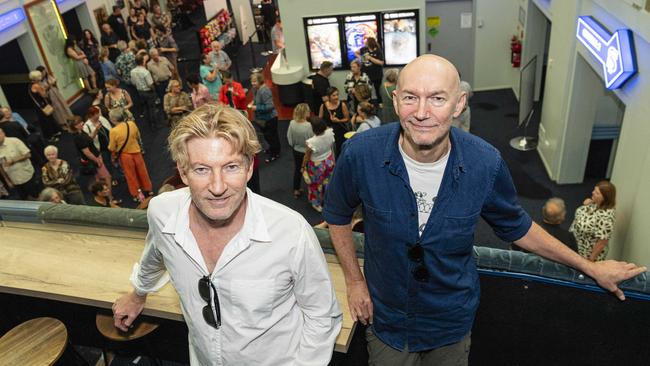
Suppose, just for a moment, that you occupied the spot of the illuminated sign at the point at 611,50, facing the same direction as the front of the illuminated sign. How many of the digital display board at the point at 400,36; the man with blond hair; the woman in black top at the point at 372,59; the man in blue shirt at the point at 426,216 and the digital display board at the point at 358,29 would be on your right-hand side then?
3

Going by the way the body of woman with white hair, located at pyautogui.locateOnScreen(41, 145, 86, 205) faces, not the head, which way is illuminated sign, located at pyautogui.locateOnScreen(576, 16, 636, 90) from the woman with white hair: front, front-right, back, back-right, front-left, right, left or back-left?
front-left

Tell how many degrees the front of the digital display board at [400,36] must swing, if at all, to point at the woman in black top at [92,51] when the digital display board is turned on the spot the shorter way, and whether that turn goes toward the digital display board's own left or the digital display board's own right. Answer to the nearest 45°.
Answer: approximately 90° to the digital display board's own right

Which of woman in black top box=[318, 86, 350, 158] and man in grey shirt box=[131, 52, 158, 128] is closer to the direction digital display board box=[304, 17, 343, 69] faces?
the woman in black top

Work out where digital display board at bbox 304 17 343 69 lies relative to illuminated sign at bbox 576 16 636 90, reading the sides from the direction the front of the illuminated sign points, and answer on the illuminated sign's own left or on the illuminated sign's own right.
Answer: on the illuminated sign's own right

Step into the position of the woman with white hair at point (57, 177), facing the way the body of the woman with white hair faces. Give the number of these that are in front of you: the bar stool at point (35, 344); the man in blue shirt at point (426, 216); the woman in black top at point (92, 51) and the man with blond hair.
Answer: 3

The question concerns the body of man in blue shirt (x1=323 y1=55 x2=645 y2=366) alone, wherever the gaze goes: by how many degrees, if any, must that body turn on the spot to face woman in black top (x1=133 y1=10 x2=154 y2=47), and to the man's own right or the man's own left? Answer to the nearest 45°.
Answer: approximately 135° to the man's own right

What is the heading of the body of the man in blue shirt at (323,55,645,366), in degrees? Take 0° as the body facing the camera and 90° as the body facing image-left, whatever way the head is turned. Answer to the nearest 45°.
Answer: approximately 0°

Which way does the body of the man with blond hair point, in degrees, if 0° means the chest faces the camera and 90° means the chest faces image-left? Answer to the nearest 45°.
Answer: approximately 0°

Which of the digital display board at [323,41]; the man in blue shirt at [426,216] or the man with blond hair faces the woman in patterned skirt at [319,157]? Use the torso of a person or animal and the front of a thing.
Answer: the digital display board

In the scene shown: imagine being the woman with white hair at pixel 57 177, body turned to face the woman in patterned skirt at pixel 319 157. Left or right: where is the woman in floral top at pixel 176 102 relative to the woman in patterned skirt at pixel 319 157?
left

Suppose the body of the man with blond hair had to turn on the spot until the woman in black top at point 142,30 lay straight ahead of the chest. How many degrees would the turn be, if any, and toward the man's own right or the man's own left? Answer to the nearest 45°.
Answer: approximately 180°

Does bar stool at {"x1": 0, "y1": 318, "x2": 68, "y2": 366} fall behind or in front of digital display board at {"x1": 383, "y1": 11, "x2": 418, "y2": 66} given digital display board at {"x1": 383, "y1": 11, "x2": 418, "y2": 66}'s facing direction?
in front

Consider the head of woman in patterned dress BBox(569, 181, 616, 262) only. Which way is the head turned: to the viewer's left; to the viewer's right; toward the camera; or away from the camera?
to the viewer's left
